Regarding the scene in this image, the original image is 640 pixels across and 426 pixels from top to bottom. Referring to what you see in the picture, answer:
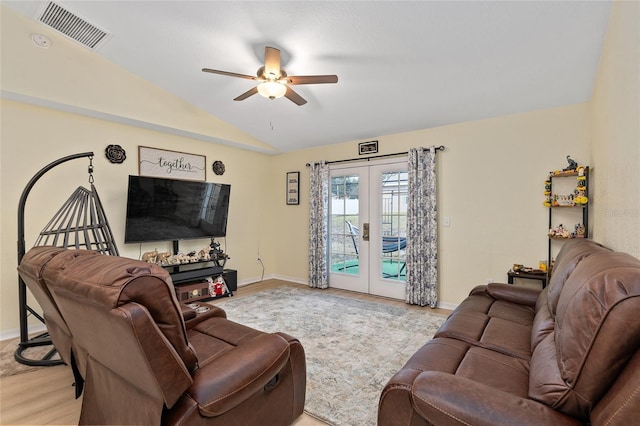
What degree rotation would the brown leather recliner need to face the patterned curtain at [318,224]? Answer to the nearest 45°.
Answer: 0° — it already faces it

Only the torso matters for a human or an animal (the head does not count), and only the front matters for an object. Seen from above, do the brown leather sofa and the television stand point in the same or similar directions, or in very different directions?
very different directions

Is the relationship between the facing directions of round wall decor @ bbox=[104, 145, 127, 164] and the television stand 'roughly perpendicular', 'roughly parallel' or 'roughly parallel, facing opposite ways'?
roughly parallel

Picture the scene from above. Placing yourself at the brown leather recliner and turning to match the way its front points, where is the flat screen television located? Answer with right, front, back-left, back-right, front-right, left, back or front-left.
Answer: front-left

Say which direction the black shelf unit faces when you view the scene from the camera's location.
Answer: facing the viewer

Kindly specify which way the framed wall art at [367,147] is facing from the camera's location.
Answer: facing the viewer and to the left of the viewer

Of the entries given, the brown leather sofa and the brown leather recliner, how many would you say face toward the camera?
0

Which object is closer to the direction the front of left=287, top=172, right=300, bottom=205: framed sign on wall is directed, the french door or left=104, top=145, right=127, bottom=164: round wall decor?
the round wall decor

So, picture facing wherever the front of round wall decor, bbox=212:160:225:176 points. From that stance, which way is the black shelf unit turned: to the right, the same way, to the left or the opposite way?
to the right

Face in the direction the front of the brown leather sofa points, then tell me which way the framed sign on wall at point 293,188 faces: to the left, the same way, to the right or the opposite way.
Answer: to the left

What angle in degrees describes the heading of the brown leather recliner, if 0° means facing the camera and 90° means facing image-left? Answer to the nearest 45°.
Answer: approximately 225°

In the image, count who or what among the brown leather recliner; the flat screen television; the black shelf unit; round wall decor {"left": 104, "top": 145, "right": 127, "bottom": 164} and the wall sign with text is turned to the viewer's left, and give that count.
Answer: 0

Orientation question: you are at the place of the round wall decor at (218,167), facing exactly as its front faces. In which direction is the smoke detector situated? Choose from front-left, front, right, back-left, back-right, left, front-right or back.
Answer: right

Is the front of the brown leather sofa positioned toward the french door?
no

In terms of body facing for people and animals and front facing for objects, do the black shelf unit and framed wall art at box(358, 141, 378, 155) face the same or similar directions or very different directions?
same or similar directions

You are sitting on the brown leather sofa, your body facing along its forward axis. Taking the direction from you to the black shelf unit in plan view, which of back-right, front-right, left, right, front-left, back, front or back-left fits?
right
